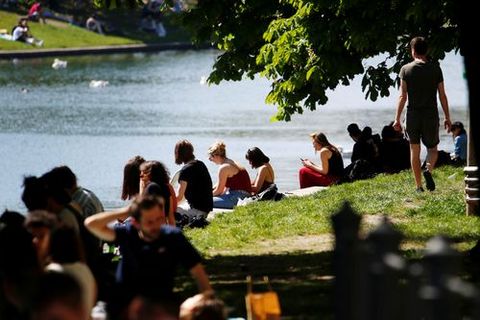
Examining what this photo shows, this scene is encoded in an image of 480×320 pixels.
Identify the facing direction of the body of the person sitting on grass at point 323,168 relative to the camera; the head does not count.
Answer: to the viewer's left

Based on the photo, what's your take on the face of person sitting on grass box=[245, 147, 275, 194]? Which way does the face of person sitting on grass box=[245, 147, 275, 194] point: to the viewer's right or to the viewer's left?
to the viewer's left

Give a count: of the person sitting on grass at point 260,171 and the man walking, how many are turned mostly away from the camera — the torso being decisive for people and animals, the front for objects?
1

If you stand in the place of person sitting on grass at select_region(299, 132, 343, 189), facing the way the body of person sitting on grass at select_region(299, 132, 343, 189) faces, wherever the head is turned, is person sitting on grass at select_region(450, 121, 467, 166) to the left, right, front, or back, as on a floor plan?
back

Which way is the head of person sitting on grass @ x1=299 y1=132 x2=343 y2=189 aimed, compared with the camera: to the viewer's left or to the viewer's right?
to the viewer's left

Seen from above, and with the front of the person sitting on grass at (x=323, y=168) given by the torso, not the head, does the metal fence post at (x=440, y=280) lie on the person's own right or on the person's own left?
on the person's own left
